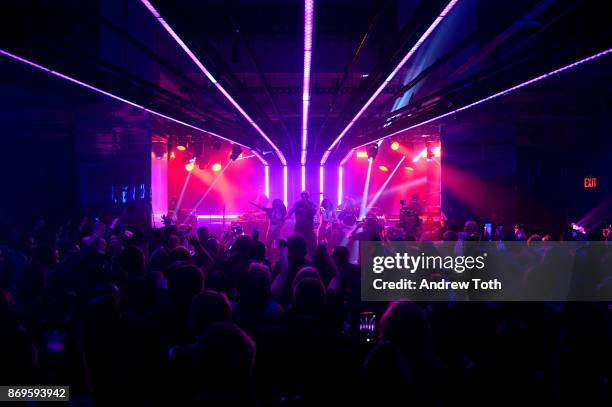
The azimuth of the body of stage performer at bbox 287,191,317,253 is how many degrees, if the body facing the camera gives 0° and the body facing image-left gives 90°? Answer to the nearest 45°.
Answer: approximately 0°

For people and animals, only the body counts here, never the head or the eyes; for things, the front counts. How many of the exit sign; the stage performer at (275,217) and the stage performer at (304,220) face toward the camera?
3

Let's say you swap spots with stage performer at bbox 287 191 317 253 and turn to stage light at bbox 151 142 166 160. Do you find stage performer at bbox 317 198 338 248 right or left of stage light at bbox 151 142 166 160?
right

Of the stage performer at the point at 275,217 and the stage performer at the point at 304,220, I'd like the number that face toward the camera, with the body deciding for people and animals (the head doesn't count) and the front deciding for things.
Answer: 2

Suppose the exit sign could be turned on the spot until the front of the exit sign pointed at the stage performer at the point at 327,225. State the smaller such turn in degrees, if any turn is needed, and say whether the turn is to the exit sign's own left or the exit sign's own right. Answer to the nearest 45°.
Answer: approximately 45° to the exit sign's own right

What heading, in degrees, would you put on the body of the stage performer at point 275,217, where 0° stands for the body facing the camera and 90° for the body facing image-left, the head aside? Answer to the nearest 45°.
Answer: approximately 0°

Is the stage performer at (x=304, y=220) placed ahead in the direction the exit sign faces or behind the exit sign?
ahead
